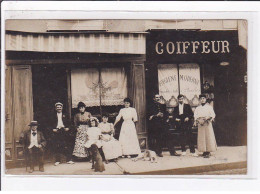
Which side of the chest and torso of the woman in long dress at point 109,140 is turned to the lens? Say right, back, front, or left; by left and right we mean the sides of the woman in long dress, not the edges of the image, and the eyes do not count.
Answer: front

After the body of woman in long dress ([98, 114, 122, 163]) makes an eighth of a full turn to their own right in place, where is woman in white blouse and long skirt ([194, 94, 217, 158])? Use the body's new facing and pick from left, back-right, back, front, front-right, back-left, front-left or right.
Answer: back-left
